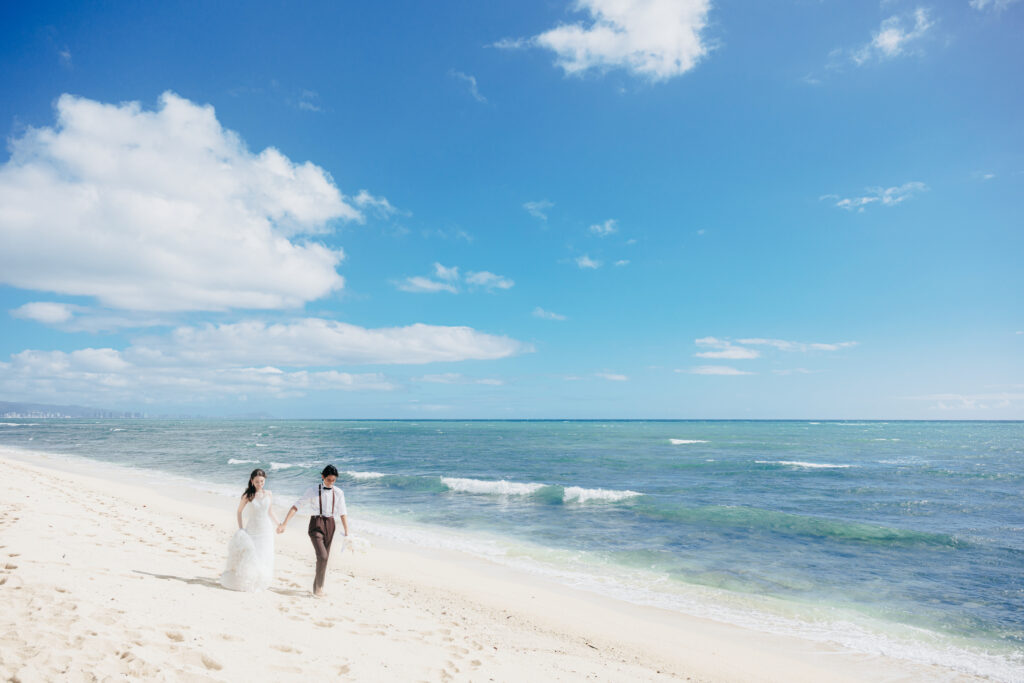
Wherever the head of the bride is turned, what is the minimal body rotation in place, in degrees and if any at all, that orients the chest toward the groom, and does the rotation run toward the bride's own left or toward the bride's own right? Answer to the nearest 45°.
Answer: approximately 45° to the bride's own left

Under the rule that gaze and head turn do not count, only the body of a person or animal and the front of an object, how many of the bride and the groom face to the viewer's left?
0

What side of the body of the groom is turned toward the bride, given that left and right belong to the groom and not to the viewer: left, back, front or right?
right

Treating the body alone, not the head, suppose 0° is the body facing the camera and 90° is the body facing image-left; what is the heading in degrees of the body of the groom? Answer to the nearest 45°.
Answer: approximately 0°

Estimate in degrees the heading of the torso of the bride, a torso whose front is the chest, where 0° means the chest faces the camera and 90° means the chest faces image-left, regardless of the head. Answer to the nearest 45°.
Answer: approximately 315°
